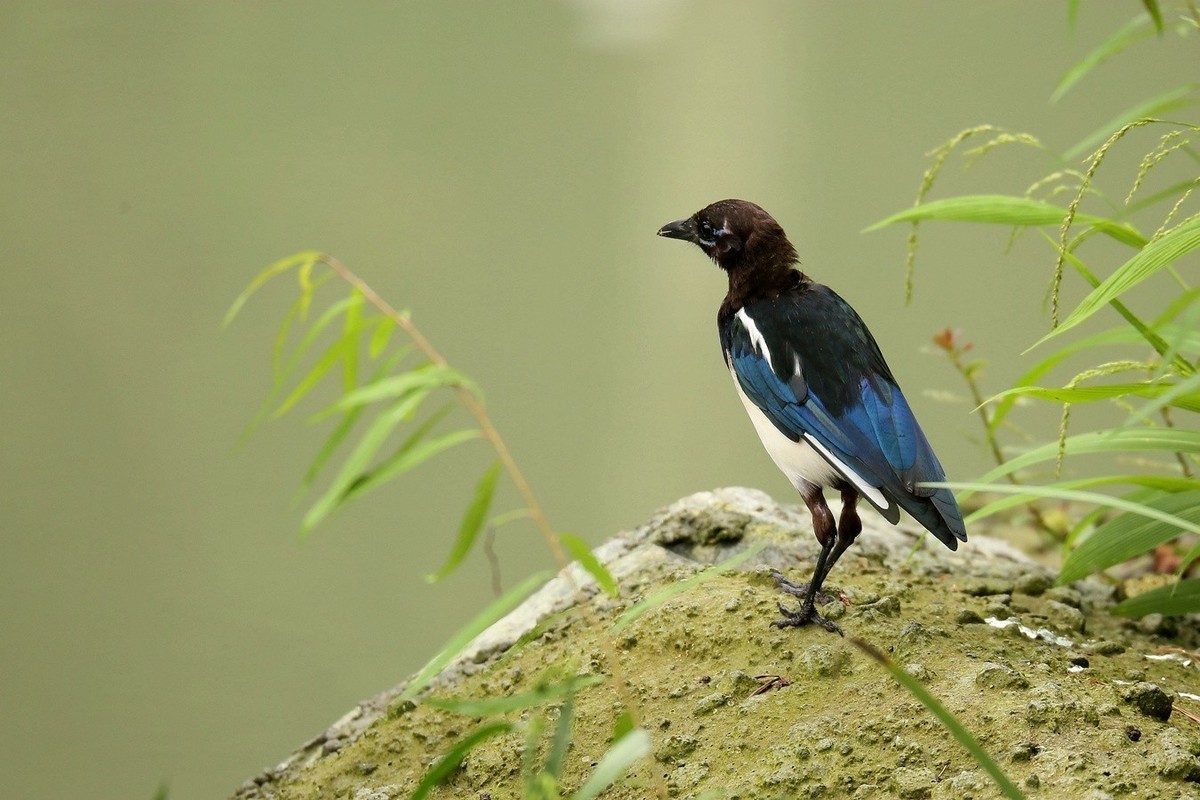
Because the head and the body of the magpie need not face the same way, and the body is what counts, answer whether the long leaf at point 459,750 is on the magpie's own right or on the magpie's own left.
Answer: on the magpie's own left

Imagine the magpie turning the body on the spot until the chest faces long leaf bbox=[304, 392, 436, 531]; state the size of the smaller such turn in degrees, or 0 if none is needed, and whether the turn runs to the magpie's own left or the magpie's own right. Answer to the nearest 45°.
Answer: approximately 45° to the magpie's own left

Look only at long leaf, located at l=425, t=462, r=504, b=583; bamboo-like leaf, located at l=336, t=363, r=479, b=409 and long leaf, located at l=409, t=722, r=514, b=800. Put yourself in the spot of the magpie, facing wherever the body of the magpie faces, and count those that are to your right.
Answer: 0

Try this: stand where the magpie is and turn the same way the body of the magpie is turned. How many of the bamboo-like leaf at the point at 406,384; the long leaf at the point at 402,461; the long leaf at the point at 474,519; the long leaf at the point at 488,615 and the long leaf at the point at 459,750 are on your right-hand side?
0

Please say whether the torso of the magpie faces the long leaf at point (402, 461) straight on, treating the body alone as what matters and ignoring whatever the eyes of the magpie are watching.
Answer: no

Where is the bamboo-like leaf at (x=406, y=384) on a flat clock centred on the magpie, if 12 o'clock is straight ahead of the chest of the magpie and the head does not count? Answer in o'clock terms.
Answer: The bamboo-like leaf is roughly at 10 o'clock from the magpie.

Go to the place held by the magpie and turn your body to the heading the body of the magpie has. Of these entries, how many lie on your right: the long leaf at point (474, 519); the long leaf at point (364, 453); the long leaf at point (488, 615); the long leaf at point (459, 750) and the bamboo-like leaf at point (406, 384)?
0

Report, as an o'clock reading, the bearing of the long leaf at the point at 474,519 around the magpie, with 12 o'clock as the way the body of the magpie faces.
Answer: The long leaf is roughly at 10 o'clock from the magpie.

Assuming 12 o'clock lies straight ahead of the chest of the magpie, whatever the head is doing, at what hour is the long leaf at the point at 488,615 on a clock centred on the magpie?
The long leaf is roughly at 10 o'clock from the magpie.

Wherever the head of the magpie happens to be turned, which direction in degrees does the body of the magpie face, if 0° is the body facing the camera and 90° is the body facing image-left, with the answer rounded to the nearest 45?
approximately 90°

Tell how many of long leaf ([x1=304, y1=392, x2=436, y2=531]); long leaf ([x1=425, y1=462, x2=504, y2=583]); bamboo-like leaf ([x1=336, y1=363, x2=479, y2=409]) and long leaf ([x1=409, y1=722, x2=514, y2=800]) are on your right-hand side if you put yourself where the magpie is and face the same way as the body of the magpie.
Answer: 0
